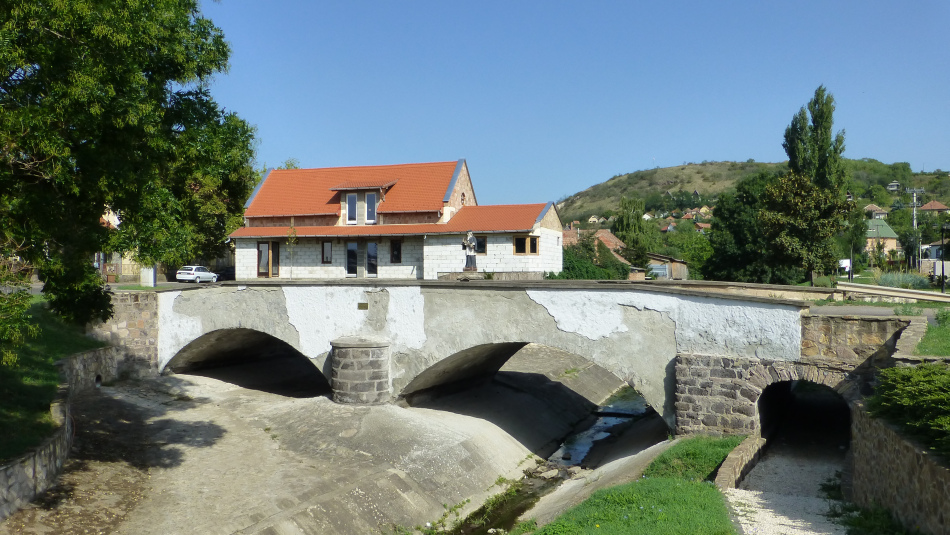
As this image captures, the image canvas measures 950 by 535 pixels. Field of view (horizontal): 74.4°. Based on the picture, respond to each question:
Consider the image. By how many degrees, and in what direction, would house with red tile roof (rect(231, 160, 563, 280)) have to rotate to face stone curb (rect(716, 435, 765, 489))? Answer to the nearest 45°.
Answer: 0° — it already faces it

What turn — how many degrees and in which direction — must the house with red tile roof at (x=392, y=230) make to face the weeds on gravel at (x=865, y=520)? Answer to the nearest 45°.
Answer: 0° — it already faces it

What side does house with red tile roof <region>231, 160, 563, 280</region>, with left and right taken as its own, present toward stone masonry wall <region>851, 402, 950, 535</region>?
front

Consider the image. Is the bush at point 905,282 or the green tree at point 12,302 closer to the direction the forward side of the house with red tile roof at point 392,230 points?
the green tree

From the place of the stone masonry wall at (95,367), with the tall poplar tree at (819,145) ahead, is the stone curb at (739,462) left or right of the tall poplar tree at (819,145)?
right

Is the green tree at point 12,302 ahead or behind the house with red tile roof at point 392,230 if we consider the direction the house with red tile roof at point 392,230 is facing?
ahead

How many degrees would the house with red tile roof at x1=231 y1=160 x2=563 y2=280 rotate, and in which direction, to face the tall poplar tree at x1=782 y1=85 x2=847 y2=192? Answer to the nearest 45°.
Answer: approximately 90° to its left

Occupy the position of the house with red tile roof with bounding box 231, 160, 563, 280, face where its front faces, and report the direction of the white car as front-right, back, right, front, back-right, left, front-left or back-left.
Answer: back-right

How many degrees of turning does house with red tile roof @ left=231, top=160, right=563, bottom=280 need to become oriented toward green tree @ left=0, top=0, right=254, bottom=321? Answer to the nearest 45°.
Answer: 0° — it already faces it

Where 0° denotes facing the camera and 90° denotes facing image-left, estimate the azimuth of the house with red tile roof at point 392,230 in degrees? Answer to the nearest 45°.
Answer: approximately 0°

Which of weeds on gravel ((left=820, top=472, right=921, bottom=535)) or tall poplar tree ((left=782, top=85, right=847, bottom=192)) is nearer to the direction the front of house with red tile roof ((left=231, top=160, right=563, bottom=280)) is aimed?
the weeds on gravel

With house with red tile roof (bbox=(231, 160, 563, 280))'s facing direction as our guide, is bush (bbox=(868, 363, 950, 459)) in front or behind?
in front

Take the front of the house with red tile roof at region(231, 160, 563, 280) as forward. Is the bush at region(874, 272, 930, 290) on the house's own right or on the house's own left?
on the house's own left

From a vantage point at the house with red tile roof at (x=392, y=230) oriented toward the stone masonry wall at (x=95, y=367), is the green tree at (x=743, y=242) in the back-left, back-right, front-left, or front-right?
back-left

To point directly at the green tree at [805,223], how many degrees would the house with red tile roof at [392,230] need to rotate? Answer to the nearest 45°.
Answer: approximately 45° to its left
